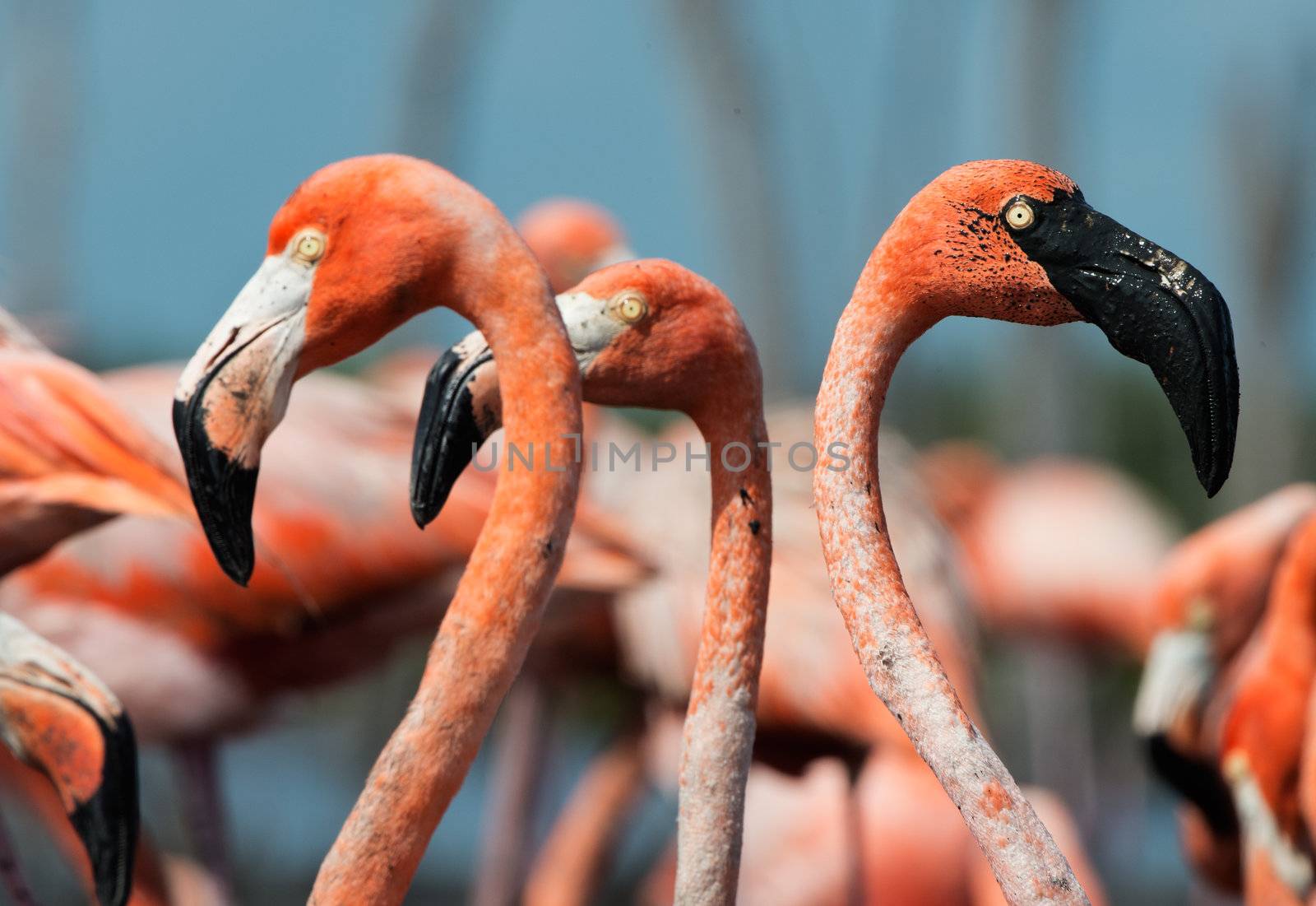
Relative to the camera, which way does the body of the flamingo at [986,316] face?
to the viewer's right

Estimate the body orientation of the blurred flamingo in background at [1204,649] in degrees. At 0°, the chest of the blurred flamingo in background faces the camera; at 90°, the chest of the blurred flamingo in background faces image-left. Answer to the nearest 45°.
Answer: approximately 90°

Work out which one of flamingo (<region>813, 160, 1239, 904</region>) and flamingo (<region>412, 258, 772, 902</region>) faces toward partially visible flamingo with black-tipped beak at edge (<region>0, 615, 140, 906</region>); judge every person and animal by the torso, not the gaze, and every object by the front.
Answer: flamingo (<region>412, 258, 772, 902</region>)

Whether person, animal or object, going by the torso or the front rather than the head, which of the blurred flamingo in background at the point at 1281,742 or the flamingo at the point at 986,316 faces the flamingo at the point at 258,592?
the blurred flamingo in background

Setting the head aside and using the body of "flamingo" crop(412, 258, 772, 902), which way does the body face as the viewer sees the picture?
to the viewer's left

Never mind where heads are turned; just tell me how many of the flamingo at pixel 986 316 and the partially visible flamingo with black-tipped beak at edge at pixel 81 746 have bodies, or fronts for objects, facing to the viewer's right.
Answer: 2

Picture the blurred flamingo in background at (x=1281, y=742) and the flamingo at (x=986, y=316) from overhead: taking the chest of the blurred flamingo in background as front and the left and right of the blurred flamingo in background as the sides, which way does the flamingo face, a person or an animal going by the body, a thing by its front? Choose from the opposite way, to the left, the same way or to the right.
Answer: the opposite way

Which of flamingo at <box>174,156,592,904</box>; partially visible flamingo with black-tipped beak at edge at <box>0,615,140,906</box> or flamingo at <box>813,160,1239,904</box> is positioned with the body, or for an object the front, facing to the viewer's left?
flamingo at <box>174,156,592,904</box>

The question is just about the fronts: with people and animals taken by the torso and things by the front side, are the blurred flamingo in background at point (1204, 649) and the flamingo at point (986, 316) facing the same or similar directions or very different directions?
very different directions

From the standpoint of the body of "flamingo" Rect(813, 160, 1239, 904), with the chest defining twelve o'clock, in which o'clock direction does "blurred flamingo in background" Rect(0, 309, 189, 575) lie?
The blurred flamingo in background is roughly at 6 o'clock from the flamingo.

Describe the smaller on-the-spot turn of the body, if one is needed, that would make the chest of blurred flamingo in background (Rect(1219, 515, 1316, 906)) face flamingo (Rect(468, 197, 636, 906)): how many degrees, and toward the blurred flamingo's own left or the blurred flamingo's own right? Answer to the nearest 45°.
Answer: approximately 45° to the blurred flamingo's own right

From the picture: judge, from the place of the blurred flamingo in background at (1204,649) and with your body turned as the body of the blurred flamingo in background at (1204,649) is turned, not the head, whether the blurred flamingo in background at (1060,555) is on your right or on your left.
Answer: on your right

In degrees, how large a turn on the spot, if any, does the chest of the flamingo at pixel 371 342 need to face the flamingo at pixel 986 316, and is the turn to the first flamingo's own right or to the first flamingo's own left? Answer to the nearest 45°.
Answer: approximately 180°
